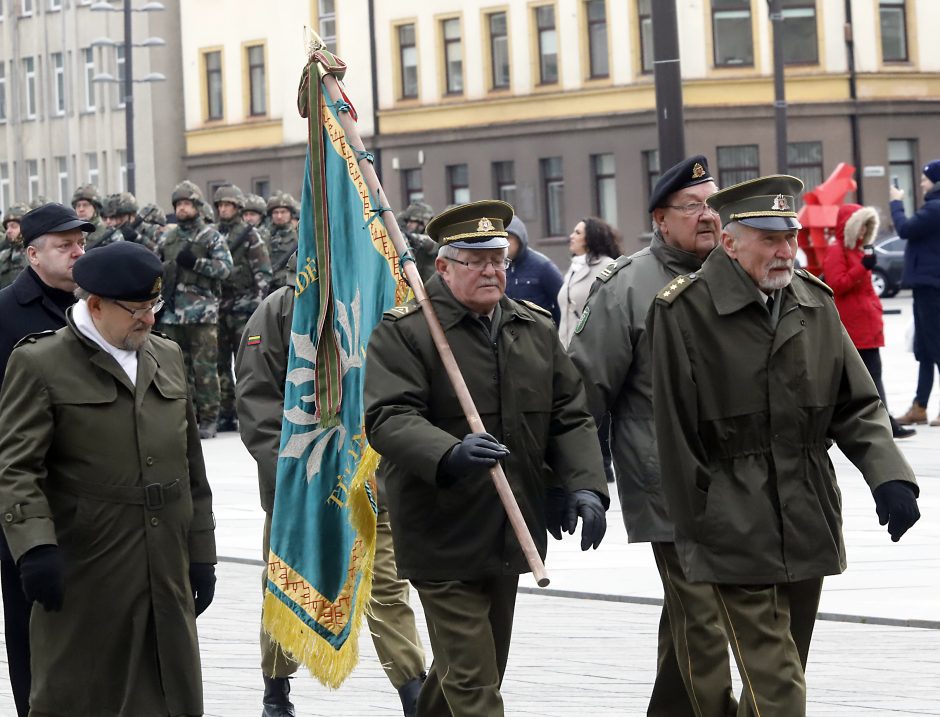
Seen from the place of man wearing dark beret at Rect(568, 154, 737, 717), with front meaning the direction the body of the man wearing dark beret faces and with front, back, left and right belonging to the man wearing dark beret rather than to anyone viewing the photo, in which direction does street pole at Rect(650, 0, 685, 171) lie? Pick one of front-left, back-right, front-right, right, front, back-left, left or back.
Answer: back-left

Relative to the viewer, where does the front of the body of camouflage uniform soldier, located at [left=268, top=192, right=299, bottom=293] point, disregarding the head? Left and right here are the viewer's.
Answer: facing the viewer

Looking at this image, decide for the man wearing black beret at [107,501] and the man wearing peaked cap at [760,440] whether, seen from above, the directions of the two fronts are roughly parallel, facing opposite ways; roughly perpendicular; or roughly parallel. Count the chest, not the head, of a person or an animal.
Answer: roughly parallel

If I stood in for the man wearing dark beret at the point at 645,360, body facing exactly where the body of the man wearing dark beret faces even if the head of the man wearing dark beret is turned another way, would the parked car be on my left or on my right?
on my left

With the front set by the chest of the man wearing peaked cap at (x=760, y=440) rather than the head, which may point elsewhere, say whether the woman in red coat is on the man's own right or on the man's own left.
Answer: on the man's own left

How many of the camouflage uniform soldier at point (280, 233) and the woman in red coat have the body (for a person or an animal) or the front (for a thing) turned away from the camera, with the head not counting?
0

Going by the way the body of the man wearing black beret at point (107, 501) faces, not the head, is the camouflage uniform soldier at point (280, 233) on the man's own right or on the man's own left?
on the man's own left

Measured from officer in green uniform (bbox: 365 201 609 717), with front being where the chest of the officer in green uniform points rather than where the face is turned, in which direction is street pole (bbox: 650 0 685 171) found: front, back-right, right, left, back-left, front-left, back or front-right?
back-left

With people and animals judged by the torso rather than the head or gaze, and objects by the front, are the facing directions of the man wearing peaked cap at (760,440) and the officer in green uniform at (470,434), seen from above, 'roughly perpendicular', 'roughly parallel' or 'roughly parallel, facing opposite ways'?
roughly parallel

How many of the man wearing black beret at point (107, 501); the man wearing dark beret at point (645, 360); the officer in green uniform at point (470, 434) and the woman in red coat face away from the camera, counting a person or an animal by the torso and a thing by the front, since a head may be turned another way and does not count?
0

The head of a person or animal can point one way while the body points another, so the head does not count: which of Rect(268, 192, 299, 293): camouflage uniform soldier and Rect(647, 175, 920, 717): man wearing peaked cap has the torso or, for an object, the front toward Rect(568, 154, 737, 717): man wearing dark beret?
the camouflage uniform soldier

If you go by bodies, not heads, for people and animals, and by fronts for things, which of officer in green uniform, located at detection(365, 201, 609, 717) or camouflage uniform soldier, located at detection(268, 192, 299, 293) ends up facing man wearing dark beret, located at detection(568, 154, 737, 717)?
the camouflage uniform soldier

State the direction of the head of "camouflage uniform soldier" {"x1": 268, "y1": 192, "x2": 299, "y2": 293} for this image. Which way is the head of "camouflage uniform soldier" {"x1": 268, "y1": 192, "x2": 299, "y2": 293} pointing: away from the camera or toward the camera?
toward the camera

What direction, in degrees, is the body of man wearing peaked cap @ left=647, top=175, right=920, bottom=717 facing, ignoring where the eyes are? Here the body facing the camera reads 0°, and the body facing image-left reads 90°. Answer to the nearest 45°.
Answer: approximately 315°
